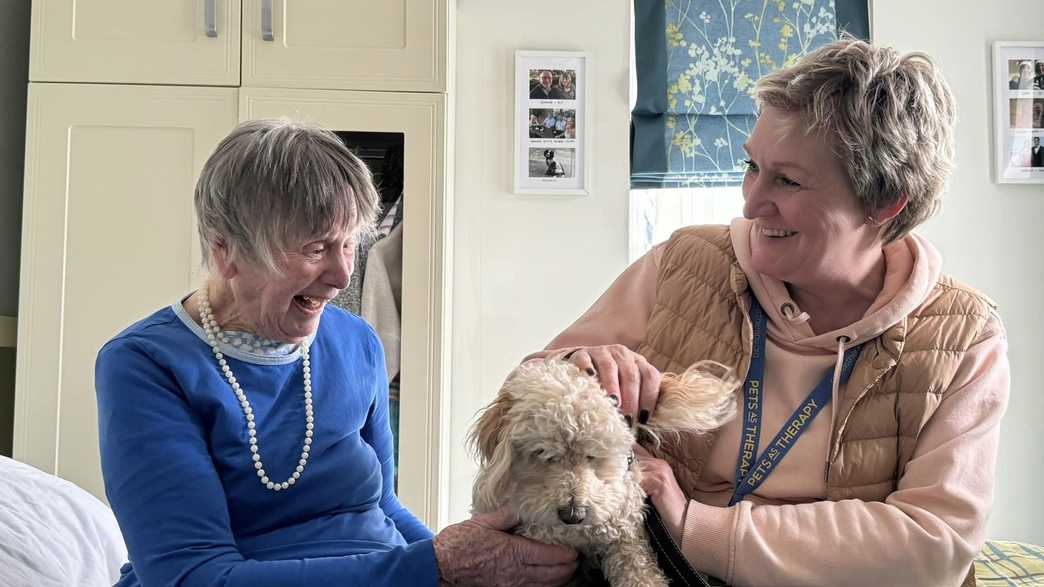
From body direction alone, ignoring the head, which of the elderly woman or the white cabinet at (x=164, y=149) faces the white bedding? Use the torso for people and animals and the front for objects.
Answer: the white cabinet

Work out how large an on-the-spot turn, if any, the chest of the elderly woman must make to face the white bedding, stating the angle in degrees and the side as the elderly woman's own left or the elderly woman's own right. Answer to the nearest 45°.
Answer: approximately 180°

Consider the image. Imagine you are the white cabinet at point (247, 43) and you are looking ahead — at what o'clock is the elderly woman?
The elderly woman is roughly at 12 o'clock from the white cabinet.

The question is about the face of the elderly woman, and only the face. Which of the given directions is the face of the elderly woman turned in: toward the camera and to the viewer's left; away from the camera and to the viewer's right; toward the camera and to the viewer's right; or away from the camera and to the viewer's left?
toward the camera and to the viewer's right

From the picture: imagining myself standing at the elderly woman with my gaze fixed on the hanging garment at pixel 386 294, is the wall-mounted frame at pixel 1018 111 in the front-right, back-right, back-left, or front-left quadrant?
front-right

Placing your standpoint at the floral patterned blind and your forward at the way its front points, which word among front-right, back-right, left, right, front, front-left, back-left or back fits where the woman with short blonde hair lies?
front

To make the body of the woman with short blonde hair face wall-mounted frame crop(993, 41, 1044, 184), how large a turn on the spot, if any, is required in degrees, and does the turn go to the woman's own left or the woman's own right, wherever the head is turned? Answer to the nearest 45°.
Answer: approximately 135° to the woman's own right

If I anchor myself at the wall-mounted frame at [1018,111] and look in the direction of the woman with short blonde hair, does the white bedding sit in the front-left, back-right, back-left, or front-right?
front-right

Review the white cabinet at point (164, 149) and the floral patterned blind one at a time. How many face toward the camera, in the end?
2

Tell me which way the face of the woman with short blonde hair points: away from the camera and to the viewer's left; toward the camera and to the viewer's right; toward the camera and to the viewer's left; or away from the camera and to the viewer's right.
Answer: toward the camera and to the viewer's left

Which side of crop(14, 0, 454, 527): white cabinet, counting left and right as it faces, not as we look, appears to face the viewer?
front

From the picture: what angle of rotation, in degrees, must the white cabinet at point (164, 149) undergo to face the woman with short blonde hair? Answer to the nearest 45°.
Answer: approximately 45° to its left
